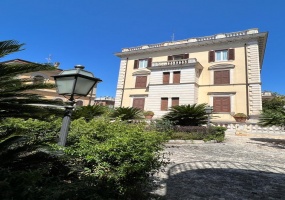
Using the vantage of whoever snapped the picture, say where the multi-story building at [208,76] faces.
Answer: facing the viewer

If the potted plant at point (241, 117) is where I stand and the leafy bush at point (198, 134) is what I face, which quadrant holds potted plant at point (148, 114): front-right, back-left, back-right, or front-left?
front-right

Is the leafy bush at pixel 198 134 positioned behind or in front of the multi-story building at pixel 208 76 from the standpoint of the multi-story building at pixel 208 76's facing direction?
in front

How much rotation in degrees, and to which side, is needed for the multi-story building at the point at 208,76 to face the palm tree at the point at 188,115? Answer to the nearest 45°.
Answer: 0° — it already faces it

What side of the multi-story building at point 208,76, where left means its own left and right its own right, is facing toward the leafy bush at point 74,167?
front

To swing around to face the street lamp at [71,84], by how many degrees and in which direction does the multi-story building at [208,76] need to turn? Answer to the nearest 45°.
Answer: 0° — it already faces it

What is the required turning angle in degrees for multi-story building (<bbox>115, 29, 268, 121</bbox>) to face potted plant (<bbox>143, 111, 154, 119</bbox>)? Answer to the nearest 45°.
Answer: approximately 90° to its right

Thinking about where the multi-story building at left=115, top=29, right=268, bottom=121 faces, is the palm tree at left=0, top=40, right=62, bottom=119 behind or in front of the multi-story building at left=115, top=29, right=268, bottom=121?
in front
